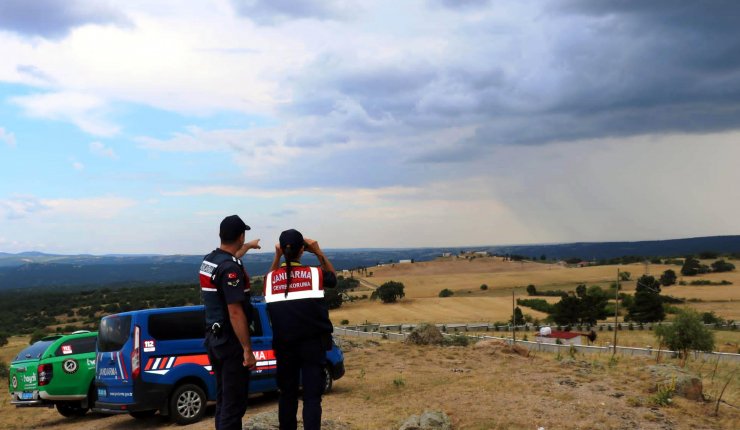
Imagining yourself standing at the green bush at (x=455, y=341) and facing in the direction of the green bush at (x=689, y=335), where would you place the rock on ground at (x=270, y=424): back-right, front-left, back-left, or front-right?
back-right

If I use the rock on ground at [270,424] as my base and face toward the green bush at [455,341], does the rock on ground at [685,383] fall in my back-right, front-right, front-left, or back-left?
front-right

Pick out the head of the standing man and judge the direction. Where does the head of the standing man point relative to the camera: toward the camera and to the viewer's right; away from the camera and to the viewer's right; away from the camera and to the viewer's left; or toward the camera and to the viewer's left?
away from the camera and to the viewer's right

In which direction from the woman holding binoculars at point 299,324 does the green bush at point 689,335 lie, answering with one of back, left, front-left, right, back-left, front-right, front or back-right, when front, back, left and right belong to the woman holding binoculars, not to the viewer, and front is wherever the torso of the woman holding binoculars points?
front-right

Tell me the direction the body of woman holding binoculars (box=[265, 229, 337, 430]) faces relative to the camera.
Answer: away from the camera

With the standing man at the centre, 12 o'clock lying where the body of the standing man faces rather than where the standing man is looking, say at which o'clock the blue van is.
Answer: The blue van is roughly at 10 o'clock from the standing man.

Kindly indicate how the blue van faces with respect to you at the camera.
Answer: facing away from the viewer and to the right of the viewer

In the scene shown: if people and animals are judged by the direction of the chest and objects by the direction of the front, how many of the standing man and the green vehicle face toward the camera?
0

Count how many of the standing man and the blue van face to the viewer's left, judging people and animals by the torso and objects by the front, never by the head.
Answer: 0

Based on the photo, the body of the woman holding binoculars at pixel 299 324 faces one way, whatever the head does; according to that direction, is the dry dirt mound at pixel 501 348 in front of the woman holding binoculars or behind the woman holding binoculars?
in front

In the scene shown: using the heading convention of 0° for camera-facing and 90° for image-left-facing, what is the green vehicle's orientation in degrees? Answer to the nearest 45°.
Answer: approximately 225°

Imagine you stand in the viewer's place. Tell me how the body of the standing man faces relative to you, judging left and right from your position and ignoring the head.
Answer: facing away from the viewer and to the right of the viewer

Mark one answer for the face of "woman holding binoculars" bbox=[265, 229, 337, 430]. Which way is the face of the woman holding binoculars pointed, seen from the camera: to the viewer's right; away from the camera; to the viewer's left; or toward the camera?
away from the camera

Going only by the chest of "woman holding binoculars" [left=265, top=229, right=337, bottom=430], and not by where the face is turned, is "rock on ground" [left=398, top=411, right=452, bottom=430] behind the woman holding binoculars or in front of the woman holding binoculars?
in front
